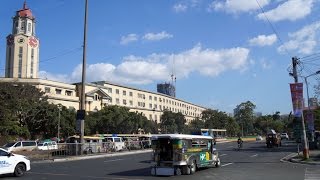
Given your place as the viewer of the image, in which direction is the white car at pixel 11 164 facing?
facing to the right of the viewer

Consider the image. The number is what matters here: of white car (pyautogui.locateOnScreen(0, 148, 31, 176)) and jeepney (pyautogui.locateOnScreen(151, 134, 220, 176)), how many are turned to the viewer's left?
0

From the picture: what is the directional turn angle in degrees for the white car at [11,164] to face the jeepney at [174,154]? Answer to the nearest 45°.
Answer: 0° — it already faces it
